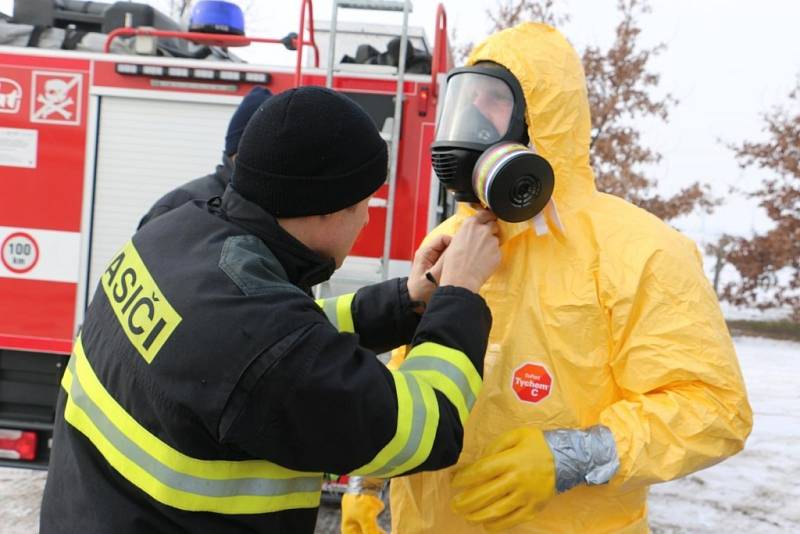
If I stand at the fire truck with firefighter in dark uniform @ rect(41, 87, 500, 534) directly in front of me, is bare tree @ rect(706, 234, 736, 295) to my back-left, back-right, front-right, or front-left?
back-left

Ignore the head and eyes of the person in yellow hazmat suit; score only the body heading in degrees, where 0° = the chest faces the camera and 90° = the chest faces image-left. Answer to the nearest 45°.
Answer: approximately 45°

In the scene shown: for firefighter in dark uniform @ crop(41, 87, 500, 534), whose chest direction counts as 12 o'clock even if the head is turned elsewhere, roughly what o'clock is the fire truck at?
The fire truck is roughly at 10 o'clock from the firefighter in dark uniform.

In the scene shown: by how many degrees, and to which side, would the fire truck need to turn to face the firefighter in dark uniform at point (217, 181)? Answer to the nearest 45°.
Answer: approximately 135° to its right

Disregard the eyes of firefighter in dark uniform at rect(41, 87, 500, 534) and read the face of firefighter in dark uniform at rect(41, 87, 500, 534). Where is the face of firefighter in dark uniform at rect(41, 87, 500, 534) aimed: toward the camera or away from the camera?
away from the camera

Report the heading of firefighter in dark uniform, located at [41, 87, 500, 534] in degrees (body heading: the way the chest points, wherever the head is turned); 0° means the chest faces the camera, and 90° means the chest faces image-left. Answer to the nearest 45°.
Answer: approximately 225°
